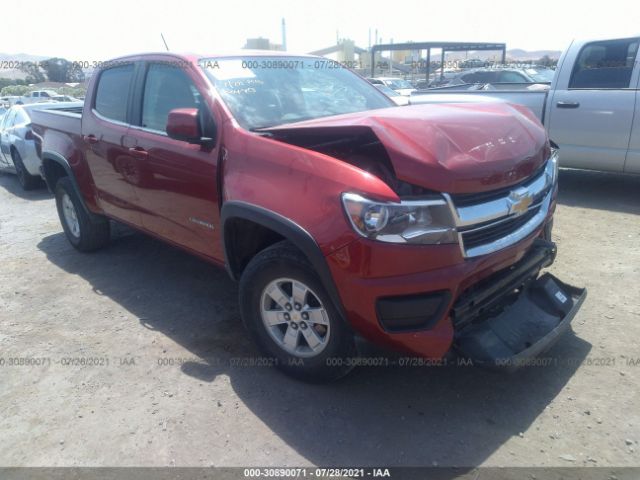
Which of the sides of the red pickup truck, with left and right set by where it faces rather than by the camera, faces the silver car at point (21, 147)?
back

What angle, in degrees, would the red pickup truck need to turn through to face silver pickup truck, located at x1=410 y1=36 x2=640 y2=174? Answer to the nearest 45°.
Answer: approximately 90° to its left

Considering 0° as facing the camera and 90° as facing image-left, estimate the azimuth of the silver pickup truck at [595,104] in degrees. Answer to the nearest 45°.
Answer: approximately 270°

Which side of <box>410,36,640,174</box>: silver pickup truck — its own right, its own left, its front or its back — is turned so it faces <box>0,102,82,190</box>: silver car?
back

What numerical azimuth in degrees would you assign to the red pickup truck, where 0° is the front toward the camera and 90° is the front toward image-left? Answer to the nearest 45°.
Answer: approximately 315°
